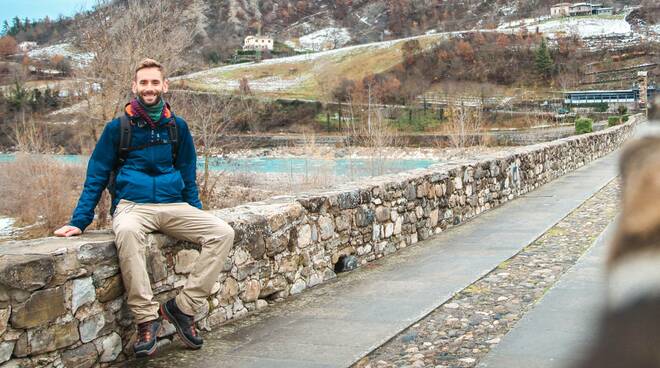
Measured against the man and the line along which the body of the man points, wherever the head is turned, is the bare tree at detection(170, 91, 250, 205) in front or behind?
behind

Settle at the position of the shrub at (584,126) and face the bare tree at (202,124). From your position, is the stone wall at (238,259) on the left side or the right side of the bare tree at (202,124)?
left

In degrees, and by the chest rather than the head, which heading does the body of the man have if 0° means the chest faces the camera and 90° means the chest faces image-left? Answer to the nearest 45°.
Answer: approximately 0°

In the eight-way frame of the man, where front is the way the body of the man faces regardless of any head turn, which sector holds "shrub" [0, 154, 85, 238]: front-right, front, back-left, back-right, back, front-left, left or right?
back

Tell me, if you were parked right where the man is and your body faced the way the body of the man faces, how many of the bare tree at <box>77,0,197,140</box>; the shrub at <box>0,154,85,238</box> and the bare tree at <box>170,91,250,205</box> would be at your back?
3

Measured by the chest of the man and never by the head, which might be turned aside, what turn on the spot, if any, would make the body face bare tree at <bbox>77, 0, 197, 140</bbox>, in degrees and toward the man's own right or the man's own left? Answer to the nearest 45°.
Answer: approximately 180°
